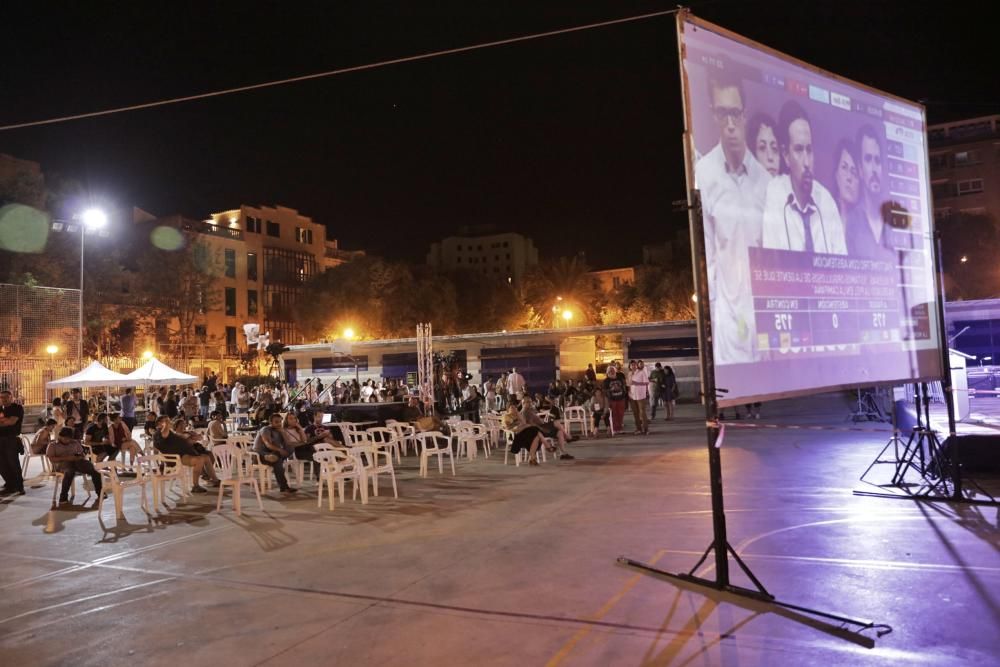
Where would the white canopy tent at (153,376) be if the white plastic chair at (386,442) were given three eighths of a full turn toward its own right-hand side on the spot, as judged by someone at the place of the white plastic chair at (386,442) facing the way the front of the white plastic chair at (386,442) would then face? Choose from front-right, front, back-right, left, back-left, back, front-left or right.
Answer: front-right

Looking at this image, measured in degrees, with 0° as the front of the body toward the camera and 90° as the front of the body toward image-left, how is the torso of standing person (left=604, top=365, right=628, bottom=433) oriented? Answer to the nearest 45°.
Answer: approximately 0°

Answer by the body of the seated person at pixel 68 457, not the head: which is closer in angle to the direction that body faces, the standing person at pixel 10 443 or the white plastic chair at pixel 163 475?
the white plastic chair

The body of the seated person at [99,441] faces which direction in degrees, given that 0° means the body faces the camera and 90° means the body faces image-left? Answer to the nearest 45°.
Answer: approximately 315°

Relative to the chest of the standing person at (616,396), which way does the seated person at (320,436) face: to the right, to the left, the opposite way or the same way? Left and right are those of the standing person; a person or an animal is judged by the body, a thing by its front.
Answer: to the left

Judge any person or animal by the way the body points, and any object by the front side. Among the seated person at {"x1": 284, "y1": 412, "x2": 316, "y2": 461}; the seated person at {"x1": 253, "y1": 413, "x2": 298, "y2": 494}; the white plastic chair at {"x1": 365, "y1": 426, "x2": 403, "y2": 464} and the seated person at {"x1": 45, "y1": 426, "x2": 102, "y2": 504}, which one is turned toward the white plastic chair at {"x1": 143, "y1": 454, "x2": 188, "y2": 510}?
the seated person at {"x1": 45, "y1": 426, "x2": 102, "y2": 504}

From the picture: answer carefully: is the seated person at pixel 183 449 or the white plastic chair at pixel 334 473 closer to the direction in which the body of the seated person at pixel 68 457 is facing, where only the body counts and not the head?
the white plastic chair

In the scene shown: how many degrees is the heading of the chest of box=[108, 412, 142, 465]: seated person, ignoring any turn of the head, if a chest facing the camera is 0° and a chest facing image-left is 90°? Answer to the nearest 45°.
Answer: approximately 315°

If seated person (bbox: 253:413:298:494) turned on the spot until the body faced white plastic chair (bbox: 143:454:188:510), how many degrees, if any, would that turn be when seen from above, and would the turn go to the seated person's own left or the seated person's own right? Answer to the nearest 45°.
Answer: approximately 135° to the seated person's own right

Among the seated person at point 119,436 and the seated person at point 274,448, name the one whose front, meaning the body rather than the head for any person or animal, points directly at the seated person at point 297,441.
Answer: the seated person at point 119,436
